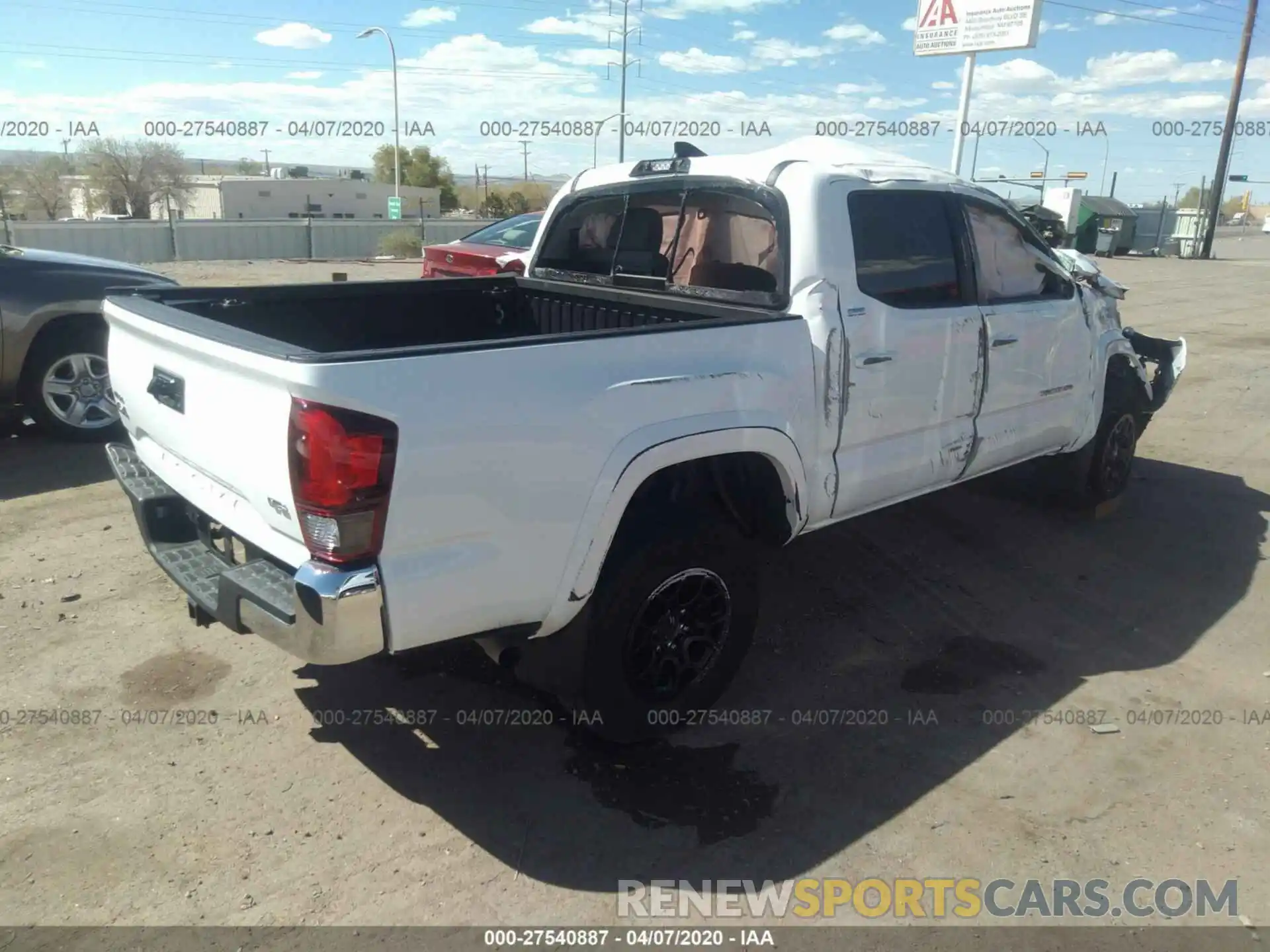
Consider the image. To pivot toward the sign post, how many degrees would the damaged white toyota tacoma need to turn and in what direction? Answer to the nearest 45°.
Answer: approximately 45° to its left

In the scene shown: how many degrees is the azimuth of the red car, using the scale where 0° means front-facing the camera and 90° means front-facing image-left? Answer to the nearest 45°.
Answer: approximately 225°

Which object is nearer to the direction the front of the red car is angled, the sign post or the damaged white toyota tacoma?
the sign post

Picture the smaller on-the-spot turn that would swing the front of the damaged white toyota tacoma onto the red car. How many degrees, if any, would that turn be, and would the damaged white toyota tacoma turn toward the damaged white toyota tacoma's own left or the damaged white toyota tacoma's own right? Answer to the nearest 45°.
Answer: approximately 45° to the damaged white toyota tacoma's own left

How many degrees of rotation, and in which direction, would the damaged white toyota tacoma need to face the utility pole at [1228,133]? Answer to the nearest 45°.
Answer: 0° — it already faces it

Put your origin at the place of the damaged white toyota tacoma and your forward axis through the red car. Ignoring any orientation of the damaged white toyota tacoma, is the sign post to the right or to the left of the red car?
right

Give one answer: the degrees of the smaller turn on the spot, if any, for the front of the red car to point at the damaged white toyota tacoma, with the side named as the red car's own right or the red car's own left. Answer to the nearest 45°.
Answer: approximately 135° to the red car's own right

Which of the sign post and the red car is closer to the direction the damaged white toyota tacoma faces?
the sign post

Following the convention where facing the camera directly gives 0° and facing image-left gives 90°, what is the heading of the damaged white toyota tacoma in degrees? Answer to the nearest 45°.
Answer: approximately 225°
